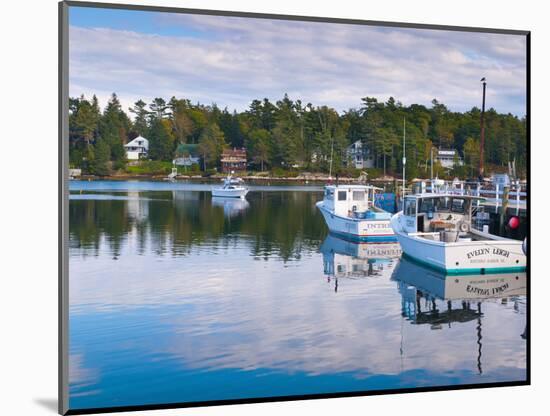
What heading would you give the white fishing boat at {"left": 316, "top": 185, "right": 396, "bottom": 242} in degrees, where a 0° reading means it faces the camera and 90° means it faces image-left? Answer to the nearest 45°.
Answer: approximately 135°

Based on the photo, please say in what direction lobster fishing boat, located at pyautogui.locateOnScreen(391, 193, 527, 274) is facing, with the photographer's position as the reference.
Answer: facing away from the viewer and to the left of the viewer

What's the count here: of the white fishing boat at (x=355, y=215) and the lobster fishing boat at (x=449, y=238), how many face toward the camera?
0
